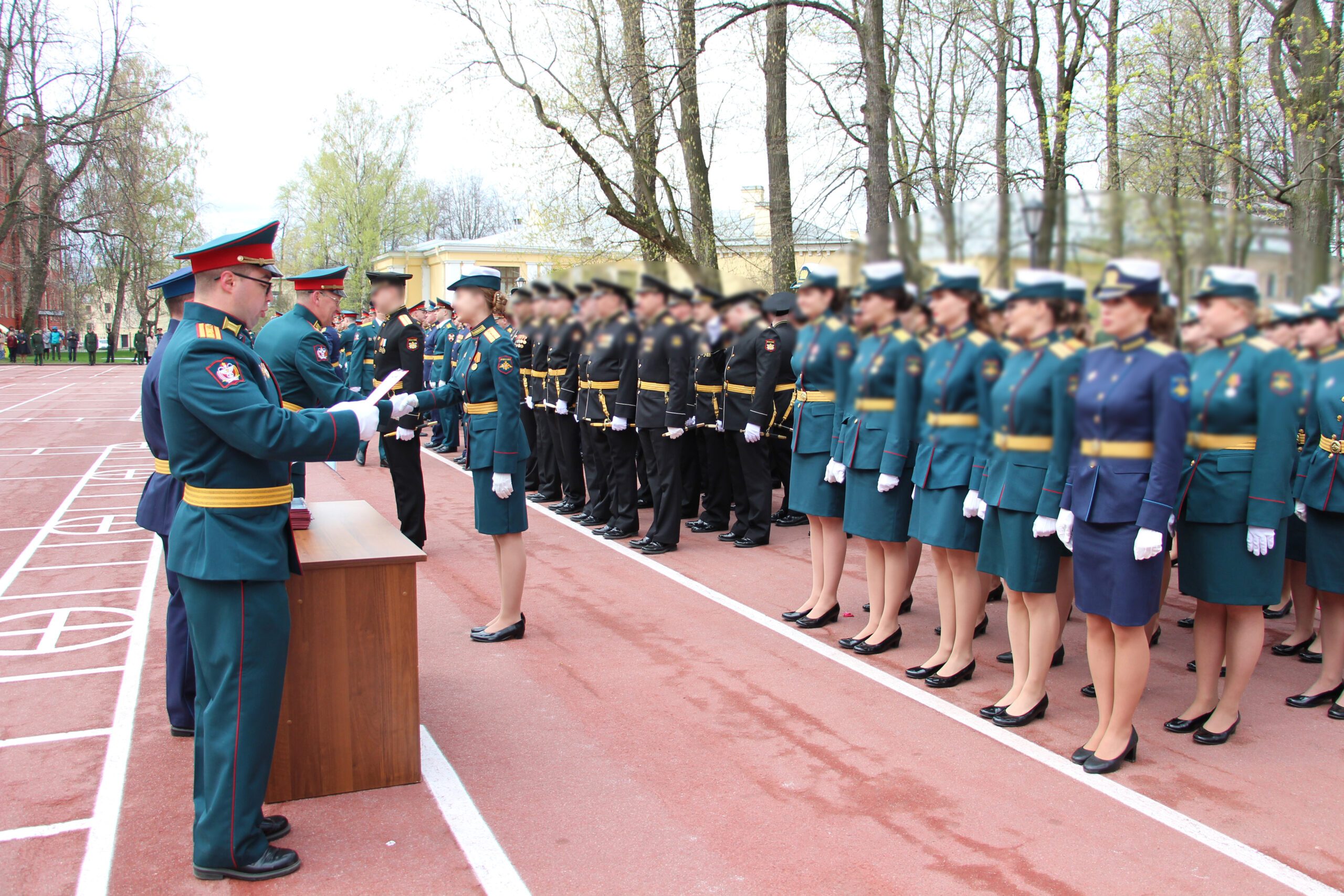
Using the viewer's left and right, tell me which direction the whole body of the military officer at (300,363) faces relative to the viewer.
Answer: facing to the right of the viewer

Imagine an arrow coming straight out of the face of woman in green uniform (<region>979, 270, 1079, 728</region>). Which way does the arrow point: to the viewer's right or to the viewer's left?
to the viewer's left

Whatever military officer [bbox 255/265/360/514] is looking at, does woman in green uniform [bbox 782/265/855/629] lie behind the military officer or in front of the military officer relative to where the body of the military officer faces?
in front

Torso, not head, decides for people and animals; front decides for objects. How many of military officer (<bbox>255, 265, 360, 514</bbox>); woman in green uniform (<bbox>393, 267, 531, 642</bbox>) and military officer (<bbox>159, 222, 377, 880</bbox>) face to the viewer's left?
1

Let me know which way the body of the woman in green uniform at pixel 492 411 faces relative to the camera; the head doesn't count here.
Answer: to the viewer's left

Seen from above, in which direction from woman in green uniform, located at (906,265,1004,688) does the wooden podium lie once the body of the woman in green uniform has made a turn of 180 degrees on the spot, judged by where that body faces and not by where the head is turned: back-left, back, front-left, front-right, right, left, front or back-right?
back

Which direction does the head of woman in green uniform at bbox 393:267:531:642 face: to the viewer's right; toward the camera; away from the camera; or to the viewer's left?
to the viewer's left

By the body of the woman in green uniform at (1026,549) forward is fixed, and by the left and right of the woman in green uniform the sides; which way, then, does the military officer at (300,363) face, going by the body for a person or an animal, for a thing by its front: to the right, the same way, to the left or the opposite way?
the opposite way

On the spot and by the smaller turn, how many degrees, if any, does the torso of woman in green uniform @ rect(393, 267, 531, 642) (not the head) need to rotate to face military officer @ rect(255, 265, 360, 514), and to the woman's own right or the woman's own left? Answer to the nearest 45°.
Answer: approximately 45° to the woman's own right

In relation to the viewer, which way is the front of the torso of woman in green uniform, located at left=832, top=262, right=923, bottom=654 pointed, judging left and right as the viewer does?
facing the viewer and to the left of the viewer

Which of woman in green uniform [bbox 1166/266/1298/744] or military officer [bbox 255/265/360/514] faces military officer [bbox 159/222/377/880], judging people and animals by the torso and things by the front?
the woman in green uniform

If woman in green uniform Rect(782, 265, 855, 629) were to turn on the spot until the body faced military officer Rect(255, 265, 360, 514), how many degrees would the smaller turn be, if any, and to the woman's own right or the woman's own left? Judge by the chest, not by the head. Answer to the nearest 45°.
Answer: approximately 45° to the woman's own right

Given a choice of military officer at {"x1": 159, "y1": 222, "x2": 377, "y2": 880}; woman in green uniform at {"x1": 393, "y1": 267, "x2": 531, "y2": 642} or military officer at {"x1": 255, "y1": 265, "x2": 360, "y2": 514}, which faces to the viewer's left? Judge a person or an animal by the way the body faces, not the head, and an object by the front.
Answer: the woman in green uniform

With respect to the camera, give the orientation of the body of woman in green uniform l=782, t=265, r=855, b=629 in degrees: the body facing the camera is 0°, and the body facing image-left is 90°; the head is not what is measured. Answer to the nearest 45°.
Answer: approximately 45°
